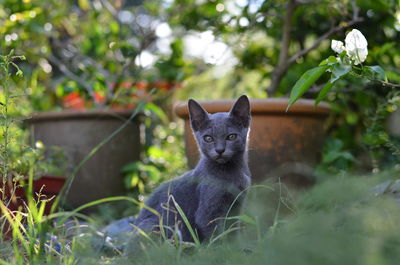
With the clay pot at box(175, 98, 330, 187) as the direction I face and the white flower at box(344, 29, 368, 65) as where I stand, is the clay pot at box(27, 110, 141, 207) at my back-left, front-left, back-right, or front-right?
front-left

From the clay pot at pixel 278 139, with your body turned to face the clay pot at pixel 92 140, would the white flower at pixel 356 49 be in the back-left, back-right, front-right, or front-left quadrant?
back-left

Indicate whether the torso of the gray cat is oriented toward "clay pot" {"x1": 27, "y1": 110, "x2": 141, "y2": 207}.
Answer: no

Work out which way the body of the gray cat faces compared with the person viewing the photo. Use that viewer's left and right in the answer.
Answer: facing the viewer and to the right of the viewer

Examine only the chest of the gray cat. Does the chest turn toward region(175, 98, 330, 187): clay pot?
no

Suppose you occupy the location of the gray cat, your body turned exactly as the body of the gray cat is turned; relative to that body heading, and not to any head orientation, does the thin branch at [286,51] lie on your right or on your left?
on your left
